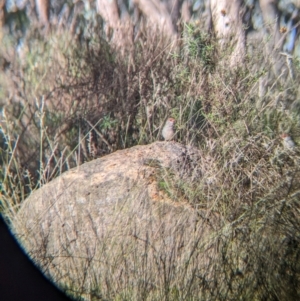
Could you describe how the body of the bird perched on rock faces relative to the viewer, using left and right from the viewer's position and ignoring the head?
facing the viewer and to the right of the viewer

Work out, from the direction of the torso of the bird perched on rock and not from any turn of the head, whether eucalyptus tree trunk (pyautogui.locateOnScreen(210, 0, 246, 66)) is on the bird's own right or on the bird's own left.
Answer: on the bird's own left
